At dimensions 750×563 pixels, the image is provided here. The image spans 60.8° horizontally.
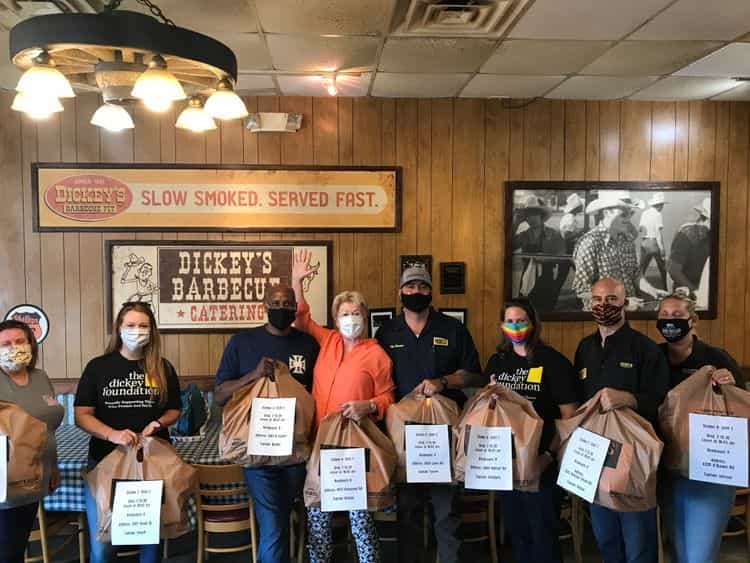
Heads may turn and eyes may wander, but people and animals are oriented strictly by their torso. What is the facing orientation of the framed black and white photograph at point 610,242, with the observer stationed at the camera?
facing the viewer

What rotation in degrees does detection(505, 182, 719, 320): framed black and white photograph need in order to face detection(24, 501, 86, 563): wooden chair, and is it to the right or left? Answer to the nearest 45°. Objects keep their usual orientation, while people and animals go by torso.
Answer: approximately 45° to its right

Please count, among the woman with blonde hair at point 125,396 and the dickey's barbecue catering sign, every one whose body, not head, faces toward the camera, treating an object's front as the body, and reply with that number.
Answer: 2

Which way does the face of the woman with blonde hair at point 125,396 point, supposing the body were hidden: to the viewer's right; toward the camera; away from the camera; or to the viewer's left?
toward the camera

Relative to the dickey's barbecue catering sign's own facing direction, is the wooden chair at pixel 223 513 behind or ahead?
ahead

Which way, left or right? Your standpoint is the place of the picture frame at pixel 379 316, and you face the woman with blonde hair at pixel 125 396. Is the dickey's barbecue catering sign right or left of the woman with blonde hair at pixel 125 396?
right

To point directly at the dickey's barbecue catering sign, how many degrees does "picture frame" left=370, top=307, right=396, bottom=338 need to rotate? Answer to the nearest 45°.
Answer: approximately 90° to its right

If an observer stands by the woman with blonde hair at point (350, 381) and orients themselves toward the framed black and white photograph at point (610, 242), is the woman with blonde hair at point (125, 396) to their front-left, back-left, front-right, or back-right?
back-left

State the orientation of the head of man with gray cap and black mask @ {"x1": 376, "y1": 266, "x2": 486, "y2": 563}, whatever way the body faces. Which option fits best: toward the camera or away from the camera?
toward the camera

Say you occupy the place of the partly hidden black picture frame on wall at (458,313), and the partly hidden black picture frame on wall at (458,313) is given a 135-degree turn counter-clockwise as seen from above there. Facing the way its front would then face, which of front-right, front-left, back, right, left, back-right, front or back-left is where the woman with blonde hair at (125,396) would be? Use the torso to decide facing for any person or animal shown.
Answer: back

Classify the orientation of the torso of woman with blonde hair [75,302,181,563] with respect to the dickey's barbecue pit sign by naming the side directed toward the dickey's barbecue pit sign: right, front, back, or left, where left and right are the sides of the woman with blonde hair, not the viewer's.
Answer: back

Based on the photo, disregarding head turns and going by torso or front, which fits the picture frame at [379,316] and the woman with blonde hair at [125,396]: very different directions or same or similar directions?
same or similar directions

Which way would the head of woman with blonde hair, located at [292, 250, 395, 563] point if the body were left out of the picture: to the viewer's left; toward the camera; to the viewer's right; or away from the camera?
toward the camera

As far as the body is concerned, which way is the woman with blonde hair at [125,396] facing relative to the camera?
toward the camera
